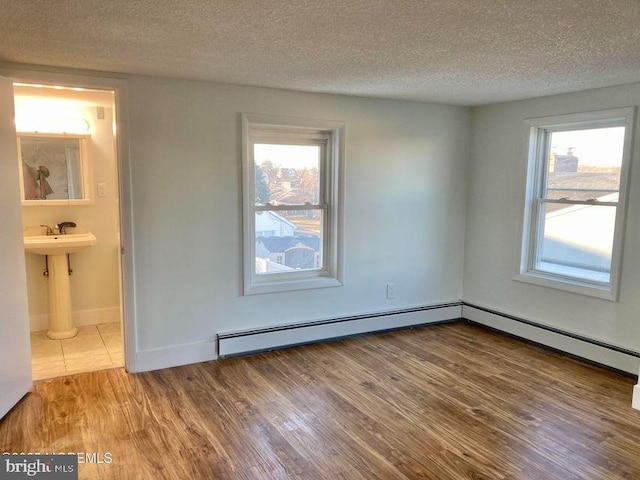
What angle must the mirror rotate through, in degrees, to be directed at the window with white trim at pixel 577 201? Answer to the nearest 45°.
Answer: approximately 45° to its left

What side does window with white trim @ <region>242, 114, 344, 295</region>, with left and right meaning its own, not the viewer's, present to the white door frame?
right

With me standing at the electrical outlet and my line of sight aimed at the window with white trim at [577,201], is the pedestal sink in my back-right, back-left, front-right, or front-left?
back-right

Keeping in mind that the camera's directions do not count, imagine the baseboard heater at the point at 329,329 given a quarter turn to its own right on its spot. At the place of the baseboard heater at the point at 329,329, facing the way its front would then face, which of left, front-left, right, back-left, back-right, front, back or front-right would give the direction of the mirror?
front-right

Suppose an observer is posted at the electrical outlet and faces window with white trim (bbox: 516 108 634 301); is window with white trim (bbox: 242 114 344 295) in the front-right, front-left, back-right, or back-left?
back-right

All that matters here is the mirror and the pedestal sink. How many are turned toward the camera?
2

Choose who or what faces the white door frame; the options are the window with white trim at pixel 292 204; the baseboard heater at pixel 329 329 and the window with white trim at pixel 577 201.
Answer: the window with white trim at pixel 577 201

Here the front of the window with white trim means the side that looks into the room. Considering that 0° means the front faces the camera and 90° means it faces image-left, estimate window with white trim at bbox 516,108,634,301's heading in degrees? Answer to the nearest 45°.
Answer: approximately 45°

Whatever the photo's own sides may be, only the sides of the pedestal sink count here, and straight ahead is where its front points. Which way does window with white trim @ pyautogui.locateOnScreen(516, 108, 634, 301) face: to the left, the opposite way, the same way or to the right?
to the right

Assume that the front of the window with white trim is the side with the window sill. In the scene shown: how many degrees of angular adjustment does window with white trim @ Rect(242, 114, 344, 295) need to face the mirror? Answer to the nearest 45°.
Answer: approximately 135° to its right

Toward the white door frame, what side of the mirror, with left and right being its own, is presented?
front

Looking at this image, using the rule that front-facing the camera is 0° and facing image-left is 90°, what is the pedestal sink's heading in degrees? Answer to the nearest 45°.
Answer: approximately 0°
